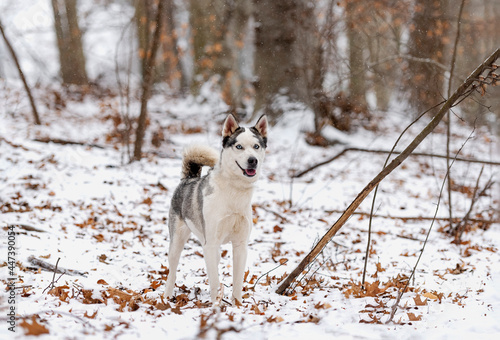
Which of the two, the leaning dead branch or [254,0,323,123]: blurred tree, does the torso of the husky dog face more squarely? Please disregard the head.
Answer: the leaning dead branch

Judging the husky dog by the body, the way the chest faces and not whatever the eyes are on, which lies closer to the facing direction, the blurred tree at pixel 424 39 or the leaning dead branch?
the leaning dead branch

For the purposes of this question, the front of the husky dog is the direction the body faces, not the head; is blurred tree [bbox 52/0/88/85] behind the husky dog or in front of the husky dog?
behind

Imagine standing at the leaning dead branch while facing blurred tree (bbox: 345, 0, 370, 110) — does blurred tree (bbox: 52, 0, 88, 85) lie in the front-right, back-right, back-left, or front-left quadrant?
front-left

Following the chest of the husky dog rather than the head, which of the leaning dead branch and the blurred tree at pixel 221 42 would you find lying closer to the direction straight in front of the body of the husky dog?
the leaning dead branch

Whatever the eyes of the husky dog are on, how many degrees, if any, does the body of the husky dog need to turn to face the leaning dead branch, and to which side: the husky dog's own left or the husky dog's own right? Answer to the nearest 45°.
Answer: approximately 45° to the husky dog's own left

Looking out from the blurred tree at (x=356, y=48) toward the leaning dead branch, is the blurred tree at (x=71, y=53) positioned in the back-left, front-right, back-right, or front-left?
back-right

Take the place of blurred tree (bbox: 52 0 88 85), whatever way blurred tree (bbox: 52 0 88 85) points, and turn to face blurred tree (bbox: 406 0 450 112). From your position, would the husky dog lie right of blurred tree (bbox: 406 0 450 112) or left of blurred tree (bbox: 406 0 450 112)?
right

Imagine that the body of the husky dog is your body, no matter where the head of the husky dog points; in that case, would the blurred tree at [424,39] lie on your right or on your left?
on your left

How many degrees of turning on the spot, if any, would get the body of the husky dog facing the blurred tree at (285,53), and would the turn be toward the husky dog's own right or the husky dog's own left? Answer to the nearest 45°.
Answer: approximately 135° to the husky dog's own left
